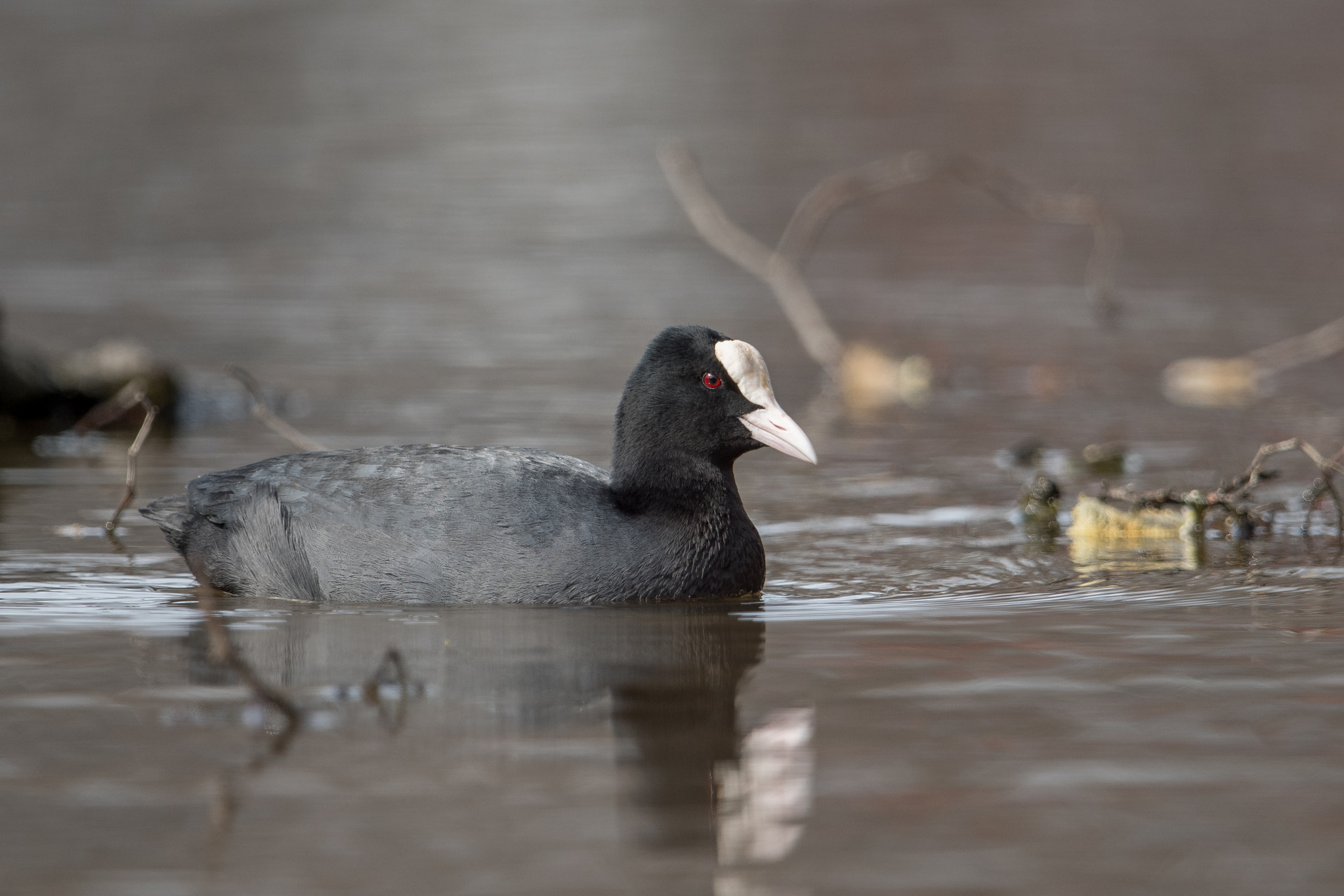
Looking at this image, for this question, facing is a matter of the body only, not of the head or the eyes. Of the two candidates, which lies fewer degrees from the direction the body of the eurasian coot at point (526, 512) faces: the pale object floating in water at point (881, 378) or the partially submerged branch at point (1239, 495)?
the partially submerged branch

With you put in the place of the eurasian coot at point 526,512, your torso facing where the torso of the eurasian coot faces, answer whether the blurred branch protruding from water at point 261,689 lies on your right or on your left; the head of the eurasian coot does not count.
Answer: on your right

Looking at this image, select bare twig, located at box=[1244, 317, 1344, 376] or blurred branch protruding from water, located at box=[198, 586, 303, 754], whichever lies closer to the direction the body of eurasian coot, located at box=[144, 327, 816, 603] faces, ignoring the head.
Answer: the bare twig

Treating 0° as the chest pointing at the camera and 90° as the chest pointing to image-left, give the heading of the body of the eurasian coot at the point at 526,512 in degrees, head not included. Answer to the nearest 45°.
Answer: approximately 270°

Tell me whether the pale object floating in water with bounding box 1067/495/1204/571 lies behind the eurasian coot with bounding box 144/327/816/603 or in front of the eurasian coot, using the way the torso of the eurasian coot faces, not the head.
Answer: in front

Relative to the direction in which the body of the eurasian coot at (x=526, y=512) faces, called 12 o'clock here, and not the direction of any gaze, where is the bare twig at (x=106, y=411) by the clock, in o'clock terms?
The bare twig is roughly at 8 o'clock from the eurasian coot.

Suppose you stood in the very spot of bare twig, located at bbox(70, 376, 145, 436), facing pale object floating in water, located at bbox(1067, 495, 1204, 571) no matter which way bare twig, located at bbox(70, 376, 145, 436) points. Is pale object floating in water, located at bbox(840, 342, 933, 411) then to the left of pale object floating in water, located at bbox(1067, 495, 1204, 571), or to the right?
left

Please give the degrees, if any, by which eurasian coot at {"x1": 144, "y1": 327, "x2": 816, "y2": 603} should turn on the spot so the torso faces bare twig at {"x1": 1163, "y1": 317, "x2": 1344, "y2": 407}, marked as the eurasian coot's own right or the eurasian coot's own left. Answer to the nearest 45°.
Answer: approximately 45° to the eurasian coot's own left

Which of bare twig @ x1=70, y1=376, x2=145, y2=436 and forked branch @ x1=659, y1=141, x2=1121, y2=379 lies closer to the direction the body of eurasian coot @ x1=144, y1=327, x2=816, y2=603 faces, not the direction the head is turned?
the forked branch

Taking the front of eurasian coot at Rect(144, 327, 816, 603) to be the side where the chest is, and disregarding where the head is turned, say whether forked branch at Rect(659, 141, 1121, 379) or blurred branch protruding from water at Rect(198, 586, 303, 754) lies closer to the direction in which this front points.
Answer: the forked branch

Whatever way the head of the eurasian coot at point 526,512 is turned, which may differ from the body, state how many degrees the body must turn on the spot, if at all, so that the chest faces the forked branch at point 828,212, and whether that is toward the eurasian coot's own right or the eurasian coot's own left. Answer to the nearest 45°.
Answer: approximately 45° to the eurasian coot's own left
